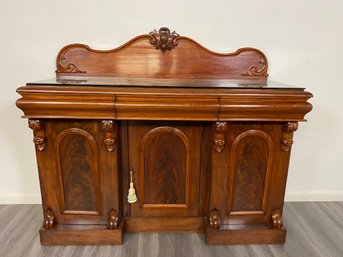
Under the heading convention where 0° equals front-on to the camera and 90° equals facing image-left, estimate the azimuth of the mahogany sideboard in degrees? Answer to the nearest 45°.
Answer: approximately 0°
